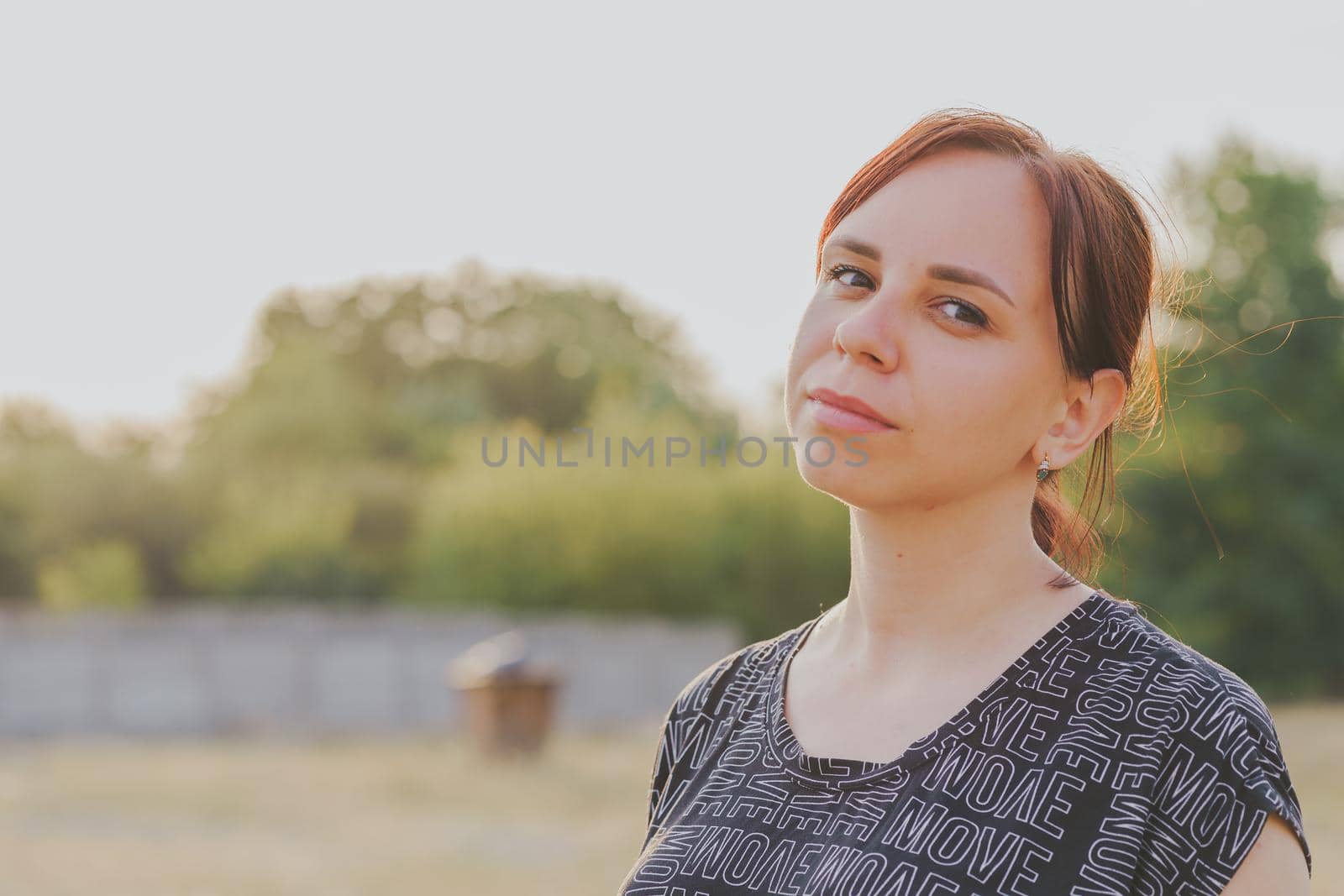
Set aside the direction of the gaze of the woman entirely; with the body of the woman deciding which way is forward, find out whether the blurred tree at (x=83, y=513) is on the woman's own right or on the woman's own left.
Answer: on the woman's own right

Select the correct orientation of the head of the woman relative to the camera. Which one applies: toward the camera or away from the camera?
toward the camera

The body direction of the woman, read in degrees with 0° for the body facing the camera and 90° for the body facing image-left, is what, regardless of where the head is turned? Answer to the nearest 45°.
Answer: approximately 45°

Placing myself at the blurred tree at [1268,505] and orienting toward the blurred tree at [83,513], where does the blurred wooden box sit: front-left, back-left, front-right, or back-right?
front-left

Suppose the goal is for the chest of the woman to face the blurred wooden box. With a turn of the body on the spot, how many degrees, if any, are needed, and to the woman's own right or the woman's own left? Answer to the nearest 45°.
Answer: approximately 135° to the woman's own right

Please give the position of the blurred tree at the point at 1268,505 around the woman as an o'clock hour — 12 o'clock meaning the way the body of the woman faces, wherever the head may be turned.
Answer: The blurred tree is roughly at 5 o'clock from the woman.

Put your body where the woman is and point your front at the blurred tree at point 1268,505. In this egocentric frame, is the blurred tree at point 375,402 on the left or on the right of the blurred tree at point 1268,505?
left

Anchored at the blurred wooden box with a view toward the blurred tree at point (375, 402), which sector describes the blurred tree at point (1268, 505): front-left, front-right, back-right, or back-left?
front-right

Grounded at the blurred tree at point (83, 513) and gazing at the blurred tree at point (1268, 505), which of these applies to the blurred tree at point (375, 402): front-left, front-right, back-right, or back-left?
front-left

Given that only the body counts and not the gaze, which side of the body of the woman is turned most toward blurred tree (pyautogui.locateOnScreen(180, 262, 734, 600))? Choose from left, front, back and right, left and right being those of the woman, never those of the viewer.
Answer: right

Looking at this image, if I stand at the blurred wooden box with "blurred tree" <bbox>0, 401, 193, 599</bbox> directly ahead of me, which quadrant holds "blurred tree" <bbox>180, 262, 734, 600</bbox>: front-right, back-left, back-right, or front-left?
front-right
